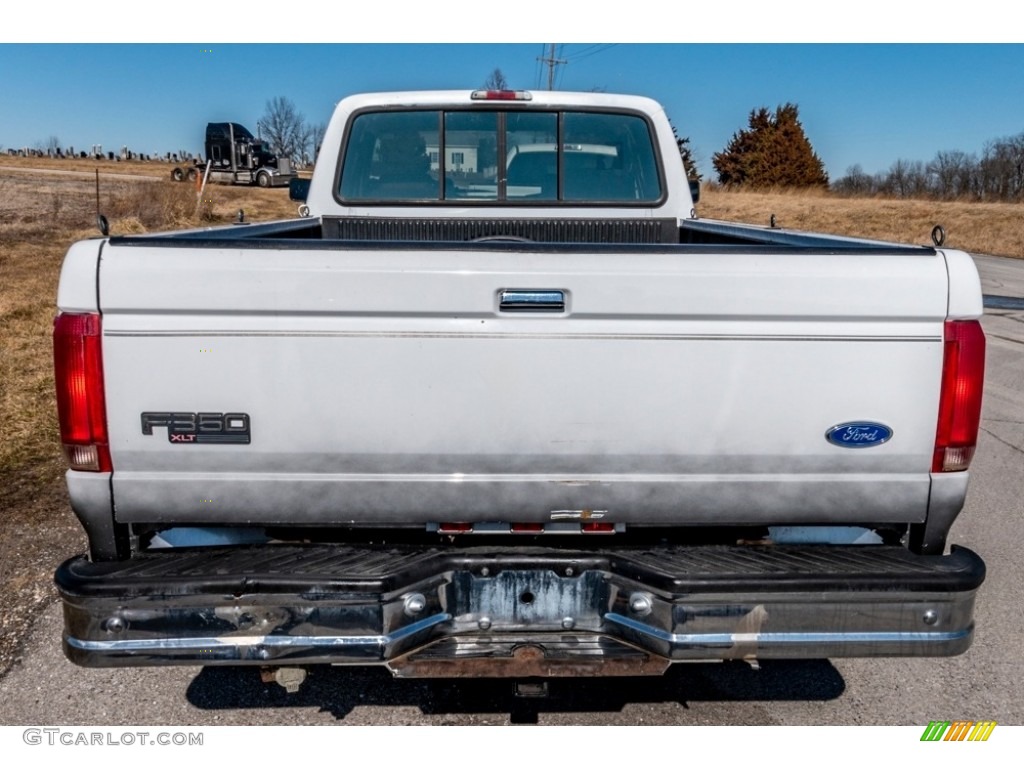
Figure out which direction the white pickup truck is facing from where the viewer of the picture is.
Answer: facing away from the viewer
